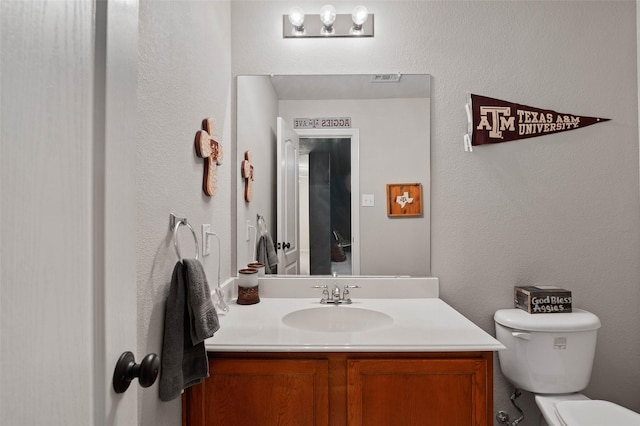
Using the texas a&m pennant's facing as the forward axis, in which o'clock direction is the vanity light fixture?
The vanity light fixture is roughly at 2 o'clock from the texas a&m pennant.

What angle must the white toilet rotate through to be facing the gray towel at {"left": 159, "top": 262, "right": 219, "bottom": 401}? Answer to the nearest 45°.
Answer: approximately 90° to its right

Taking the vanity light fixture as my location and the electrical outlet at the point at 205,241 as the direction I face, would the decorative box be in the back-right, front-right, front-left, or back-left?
back-left

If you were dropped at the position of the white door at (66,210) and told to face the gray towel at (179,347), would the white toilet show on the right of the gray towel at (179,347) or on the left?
right

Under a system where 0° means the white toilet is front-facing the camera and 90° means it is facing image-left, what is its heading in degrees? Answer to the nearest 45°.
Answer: approximately 315°

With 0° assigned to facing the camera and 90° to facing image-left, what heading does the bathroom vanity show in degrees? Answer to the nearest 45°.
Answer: approximately 0°

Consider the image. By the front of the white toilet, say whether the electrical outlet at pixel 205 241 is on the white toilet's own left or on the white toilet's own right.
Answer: on the white toilet's own right

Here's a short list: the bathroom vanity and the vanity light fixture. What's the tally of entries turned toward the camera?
2

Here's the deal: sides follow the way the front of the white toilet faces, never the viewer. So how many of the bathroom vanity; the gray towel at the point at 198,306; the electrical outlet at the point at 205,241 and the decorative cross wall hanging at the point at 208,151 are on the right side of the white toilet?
4

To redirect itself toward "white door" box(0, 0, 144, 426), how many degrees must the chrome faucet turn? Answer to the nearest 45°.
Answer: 0° — it already faces it
